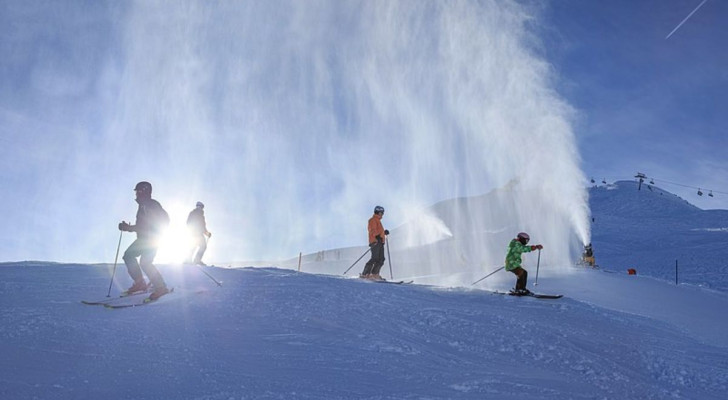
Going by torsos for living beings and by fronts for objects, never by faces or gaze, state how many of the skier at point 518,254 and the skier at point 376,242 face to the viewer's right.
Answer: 2

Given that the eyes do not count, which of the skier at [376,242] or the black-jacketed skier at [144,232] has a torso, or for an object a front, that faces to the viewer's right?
the skier

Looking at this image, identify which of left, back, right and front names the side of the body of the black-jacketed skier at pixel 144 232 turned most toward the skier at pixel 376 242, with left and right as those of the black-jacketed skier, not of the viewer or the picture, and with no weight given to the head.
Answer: back

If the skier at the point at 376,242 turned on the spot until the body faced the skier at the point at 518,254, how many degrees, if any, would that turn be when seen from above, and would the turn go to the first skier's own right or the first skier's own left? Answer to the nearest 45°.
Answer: approximately 45° to the first skier's own right

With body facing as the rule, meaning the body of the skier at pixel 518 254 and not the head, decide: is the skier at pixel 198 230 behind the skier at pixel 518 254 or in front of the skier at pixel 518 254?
behind

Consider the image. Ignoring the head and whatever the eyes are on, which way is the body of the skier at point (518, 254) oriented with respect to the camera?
to the viewer's right

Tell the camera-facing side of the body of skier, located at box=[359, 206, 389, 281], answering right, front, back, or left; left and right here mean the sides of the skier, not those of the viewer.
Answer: right
